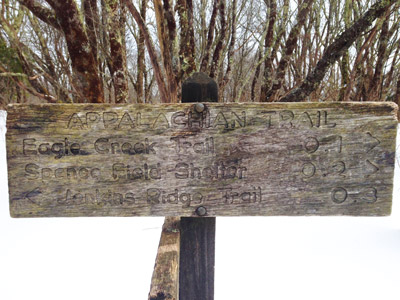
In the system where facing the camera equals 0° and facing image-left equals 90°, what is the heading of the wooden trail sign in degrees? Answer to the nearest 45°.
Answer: approximately 0°

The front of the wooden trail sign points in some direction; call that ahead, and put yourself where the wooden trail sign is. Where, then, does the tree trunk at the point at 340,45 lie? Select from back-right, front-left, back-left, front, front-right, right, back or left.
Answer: back-left
